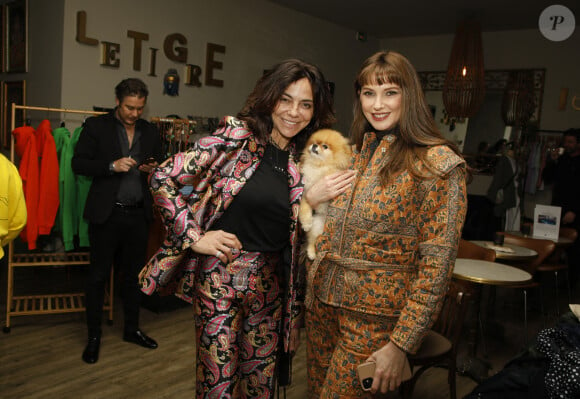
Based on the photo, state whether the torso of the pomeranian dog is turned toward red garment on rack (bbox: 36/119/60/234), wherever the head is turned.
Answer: no

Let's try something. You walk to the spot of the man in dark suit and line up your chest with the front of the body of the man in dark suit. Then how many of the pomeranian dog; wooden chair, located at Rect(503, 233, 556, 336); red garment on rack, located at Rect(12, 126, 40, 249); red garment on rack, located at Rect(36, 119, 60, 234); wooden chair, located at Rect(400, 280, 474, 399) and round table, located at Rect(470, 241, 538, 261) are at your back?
2

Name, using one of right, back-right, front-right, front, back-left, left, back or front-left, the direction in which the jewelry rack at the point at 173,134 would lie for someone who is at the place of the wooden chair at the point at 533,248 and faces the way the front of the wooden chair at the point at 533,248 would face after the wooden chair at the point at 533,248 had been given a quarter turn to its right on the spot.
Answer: left

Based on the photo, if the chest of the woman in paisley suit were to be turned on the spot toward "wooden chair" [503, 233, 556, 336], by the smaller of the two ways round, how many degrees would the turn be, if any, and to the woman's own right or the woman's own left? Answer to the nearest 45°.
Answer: approximately 90° to the woman's own left

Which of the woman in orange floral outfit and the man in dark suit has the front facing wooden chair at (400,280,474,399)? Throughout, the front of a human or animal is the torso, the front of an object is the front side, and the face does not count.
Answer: the man in dark suit

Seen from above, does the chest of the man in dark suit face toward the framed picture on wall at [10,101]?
no

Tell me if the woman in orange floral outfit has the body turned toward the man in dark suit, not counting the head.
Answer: no

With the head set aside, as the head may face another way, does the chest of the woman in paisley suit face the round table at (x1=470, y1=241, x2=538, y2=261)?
no

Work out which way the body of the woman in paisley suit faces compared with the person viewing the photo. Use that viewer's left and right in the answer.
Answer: facing the viewer and to the right of the viewer

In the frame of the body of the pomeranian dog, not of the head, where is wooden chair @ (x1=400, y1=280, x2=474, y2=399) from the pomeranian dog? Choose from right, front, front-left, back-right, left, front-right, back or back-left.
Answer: back

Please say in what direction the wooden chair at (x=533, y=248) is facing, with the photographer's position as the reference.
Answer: facing the viewer and to the left of the viewer

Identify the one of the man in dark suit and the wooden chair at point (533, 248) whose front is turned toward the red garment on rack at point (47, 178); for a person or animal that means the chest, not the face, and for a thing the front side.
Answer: the wooden chair

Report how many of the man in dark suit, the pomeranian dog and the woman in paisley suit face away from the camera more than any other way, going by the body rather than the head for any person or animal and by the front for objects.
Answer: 0

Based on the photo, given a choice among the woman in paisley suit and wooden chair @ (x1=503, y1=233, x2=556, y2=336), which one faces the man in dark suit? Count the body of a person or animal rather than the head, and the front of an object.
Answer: the wooden chair

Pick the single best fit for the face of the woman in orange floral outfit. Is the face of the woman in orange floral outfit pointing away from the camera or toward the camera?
toward the camera
